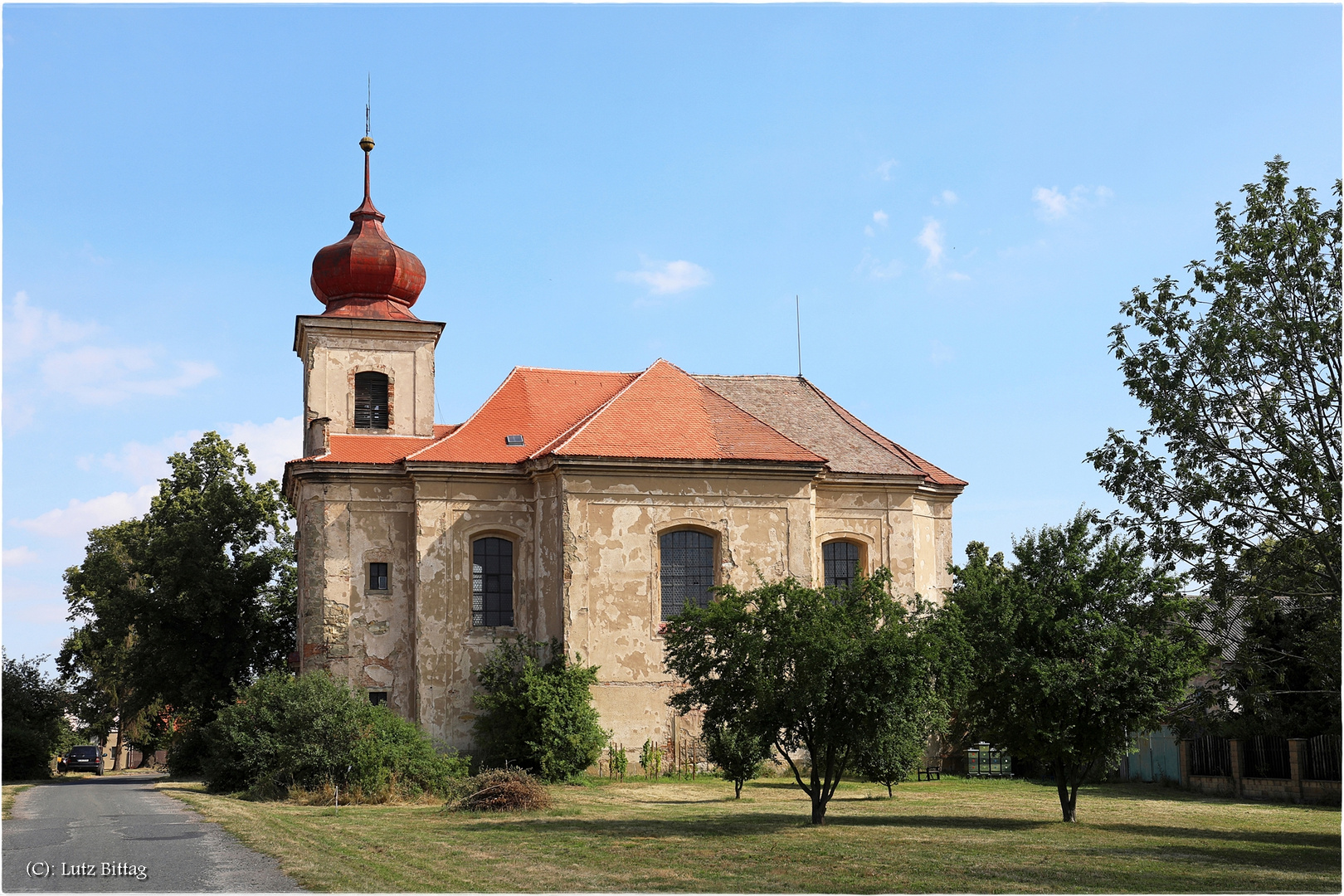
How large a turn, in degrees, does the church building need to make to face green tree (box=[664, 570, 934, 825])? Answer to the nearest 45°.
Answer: approximately 90° to its left

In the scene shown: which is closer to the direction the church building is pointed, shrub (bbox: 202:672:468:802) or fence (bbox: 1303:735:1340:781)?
the shrub

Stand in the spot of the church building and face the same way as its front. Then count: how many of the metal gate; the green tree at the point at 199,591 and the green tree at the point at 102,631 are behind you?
1

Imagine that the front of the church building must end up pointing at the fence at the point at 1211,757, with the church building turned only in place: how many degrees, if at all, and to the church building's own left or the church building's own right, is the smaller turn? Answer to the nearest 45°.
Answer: approximately 180°

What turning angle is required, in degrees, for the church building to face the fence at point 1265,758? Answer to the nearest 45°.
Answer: approximately 180°

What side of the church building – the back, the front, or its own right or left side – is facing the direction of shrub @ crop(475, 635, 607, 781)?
left

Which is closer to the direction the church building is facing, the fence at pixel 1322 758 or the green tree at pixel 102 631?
the green tree

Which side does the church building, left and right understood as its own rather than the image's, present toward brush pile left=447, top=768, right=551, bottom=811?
left

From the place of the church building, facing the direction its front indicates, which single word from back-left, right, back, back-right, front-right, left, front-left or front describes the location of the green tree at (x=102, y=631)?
front-right

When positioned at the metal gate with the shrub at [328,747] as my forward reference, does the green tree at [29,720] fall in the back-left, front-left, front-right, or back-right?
front-right

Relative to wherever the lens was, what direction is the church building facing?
facing to the left of the viewer

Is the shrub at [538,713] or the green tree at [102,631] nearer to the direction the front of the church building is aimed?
the green tree

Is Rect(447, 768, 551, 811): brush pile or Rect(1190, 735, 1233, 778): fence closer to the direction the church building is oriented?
the brush pile
